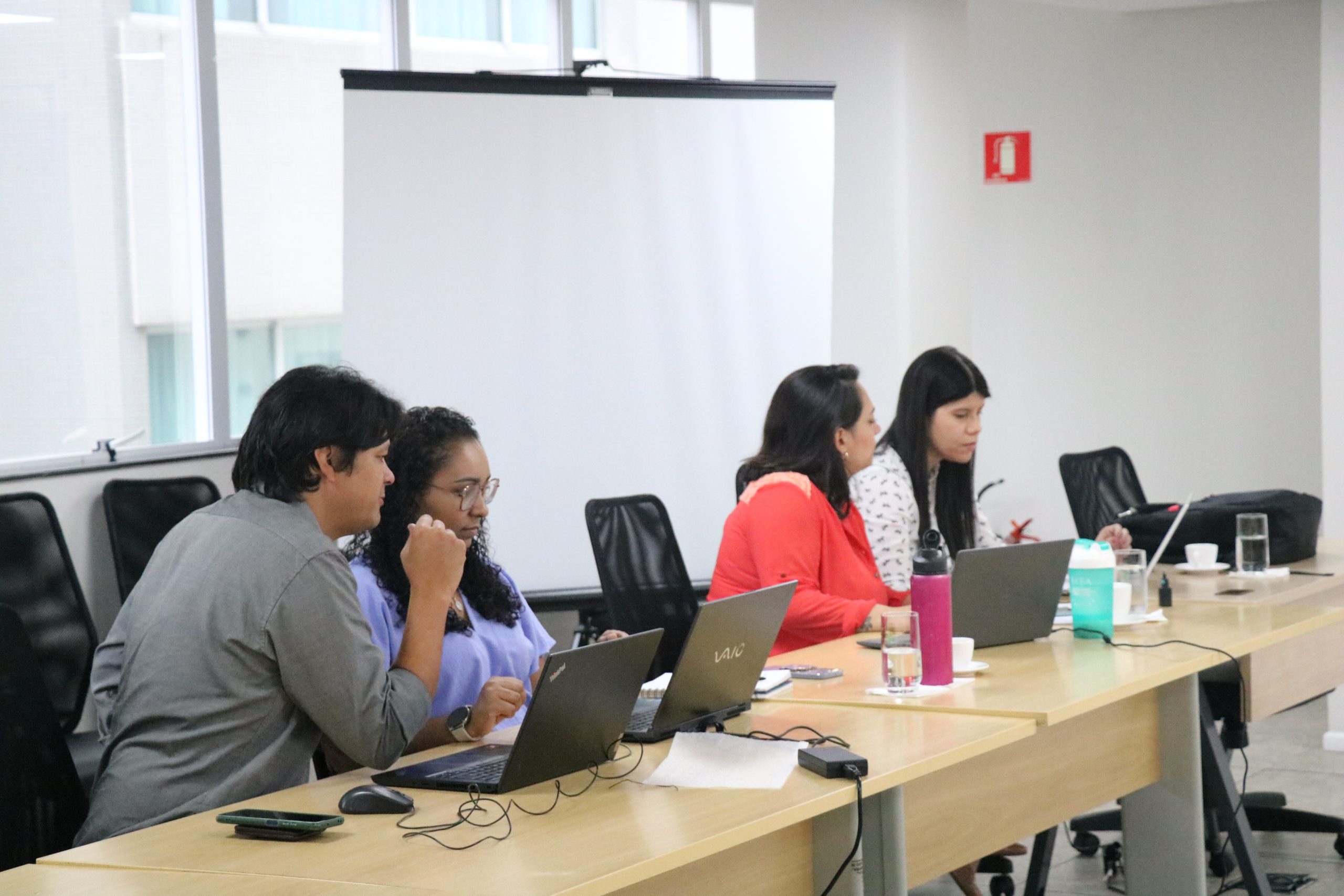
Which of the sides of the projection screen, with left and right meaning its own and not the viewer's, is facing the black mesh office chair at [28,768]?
front

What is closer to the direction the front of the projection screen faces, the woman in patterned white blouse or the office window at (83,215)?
the woman in patterned white blouse

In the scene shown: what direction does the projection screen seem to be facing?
toward the camera

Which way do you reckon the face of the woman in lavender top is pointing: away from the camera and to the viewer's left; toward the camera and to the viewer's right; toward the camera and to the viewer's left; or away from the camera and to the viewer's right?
toward the camera and to the viewer's right

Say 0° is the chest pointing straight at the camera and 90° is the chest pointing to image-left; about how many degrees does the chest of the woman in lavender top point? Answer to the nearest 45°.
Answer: approximately 315°

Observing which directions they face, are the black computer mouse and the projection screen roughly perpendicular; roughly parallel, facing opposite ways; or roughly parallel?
roughly perpendicular

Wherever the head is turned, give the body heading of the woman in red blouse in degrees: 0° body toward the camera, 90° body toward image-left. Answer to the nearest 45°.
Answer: approximately 270°

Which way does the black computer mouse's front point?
to the viewer's right

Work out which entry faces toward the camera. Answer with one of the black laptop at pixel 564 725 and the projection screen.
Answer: the projection screen

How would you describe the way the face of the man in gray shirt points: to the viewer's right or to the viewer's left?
to the viewer's right

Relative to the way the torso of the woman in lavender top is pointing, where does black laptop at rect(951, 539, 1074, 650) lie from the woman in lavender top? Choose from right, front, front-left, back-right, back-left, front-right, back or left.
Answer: front-left

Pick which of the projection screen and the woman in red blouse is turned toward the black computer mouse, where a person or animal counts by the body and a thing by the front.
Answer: the projection screen

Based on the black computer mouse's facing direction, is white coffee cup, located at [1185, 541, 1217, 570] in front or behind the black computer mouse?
in front

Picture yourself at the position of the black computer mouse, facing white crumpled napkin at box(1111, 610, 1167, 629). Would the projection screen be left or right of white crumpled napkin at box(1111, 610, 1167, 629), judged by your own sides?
left

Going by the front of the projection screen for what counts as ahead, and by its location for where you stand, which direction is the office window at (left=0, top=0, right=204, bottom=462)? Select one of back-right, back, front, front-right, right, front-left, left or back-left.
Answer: right

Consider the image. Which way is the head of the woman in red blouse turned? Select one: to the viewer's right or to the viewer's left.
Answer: to the viewer's right

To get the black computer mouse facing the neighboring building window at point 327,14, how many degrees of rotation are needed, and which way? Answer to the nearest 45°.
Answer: approximately 90° to its left
